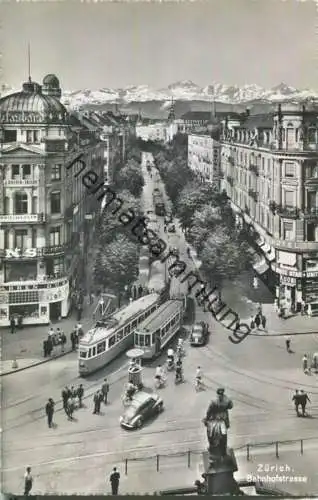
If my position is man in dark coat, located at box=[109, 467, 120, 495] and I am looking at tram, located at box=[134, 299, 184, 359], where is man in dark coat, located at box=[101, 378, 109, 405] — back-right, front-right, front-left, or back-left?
front-left

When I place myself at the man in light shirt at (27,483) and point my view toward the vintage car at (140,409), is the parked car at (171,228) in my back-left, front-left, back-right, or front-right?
front-left

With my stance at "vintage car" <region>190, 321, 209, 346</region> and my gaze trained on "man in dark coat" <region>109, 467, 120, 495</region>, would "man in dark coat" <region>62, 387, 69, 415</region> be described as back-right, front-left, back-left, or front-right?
front-right

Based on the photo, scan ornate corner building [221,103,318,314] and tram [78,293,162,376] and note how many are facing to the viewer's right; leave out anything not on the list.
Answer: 0

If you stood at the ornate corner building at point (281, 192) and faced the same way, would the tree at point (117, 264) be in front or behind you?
in front

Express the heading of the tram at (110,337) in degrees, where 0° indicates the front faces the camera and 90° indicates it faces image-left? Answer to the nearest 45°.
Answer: approximately 45°

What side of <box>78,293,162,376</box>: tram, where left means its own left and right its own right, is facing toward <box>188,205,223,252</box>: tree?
back
